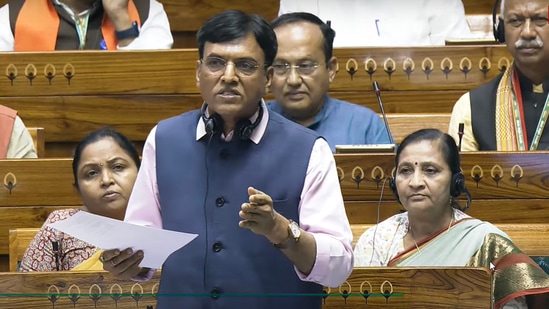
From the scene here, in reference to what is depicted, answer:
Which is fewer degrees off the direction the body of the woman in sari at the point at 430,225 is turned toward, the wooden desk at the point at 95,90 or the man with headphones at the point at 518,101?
the wooden desk

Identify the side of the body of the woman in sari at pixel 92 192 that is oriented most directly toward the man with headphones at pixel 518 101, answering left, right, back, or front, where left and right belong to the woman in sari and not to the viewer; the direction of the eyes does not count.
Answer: left

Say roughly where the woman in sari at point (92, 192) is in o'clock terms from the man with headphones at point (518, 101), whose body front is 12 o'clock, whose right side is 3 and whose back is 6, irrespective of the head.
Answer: The woman in sari is roughly at 2 o'clock from the man with headphones.

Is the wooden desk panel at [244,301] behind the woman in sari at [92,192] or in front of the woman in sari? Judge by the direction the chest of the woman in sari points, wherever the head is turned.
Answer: in front

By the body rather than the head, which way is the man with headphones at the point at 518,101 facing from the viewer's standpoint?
toward the camera

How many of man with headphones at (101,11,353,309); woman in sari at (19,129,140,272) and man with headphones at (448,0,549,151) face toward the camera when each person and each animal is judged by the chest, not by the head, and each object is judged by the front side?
3

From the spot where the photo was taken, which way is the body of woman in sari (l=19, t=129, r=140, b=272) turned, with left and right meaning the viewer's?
facing the viewer

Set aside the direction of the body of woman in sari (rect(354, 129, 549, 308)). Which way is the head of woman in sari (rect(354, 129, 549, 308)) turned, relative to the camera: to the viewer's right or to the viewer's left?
to the viewer's left
